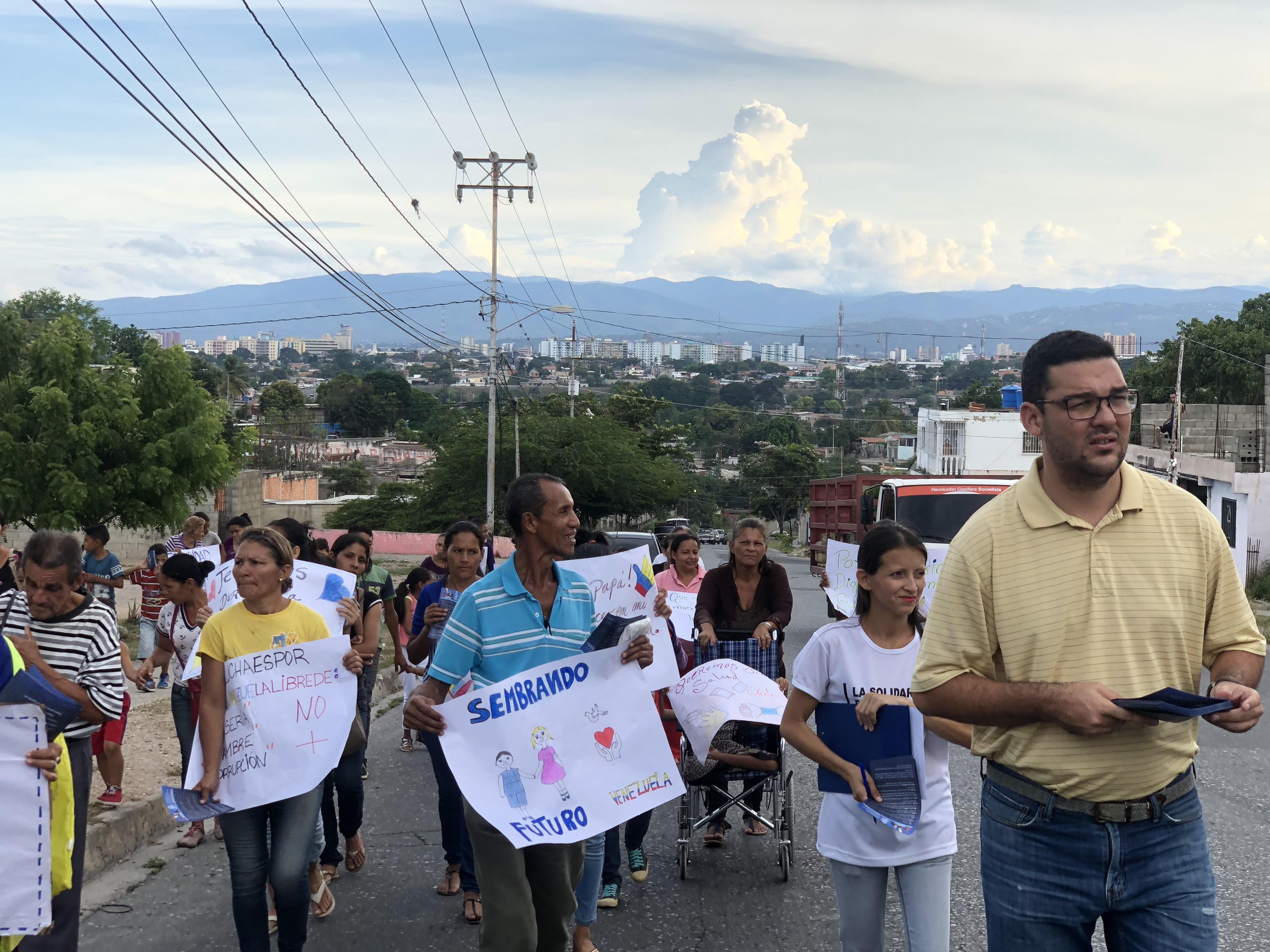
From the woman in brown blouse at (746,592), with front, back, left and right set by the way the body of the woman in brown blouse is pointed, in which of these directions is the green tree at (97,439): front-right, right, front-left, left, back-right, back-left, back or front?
back-right

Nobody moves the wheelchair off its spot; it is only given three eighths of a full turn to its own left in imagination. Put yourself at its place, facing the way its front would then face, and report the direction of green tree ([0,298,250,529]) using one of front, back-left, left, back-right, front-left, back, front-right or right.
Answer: left

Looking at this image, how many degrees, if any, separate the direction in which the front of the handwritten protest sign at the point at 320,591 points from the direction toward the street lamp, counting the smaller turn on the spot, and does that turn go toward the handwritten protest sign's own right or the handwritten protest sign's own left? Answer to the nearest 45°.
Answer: approximately 180°

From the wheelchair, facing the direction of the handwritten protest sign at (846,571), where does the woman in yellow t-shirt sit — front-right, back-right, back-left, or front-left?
back-left

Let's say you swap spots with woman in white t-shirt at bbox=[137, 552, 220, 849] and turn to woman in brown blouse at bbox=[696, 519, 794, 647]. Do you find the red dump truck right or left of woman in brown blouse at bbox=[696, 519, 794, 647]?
left

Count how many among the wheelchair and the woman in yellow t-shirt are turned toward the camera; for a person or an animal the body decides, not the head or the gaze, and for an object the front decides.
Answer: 2

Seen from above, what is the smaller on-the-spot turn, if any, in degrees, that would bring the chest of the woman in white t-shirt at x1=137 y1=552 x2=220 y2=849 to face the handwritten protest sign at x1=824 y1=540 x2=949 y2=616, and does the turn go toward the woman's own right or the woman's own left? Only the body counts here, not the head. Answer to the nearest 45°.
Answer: approximately 90° to the woman's own left

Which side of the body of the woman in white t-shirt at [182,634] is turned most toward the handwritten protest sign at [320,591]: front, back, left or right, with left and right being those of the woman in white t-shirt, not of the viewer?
left

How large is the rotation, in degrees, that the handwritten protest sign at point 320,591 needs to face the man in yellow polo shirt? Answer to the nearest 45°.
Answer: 0° — it already faces them

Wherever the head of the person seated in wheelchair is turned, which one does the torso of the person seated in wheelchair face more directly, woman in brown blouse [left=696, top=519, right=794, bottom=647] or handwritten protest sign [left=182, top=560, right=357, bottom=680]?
the handwritten protest sign

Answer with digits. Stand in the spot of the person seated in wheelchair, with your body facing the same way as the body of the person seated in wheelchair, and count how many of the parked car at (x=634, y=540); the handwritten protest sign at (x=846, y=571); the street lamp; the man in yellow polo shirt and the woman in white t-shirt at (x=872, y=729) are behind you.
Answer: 3

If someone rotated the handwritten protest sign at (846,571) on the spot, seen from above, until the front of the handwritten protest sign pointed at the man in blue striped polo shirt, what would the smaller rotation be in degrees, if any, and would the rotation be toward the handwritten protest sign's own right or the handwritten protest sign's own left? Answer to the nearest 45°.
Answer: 0° — it already faces them

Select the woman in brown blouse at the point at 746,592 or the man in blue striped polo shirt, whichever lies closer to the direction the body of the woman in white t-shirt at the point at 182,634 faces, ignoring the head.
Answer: the man in blue striped polo shirt
